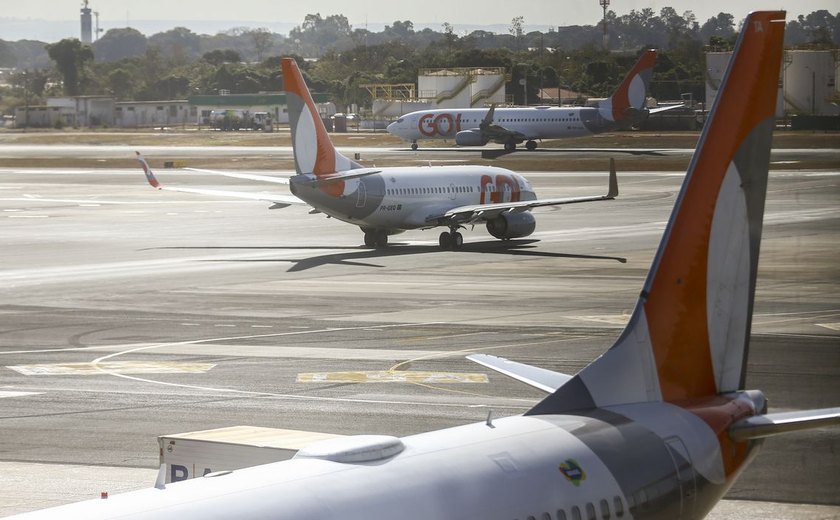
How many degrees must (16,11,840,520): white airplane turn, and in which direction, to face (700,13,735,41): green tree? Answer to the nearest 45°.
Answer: approximately 135° to its right

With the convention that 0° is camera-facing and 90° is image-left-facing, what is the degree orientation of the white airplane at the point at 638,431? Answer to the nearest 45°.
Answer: approximately 45°
